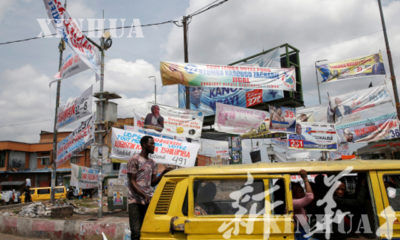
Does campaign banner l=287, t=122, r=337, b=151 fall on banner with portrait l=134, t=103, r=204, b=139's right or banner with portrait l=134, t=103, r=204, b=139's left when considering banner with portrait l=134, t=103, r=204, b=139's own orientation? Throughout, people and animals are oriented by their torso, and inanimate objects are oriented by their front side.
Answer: on its left

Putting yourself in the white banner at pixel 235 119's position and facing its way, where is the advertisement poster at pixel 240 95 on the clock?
The advertisement poster is roughly at 6 o'clock from the white banner.

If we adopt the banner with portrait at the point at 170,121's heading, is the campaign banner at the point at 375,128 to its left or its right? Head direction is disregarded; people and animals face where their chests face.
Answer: on its left

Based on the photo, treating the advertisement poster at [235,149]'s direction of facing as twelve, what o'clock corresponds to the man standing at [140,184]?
The man standing is roughly at 12 o'clock from the advertisement poster.

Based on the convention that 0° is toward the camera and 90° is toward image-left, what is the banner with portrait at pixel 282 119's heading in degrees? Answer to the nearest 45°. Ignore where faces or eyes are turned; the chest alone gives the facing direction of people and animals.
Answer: approximately 0°

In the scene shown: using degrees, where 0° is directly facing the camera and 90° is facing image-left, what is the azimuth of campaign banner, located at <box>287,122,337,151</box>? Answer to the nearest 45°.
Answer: approximately 0°

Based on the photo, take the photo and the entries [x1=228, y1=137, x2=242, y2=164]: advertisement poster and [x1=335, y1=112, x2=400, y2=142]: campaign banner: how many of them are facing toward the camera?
2

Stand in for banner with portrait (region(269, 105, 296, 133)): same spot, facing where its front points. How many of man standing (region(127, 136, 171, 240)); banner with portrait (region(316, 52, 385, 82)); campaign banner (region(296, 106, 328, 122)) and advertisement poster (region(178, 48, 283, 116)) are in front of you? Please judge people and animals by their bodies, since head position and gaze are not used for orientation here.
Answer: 1

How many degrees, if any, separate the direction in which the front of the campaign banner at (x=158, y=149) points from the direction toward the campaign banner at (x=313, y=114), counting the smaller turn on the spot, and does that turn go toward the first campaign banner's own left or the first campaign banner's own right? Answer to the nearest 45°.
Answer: approximately 135° to the first campaign banner's own left
